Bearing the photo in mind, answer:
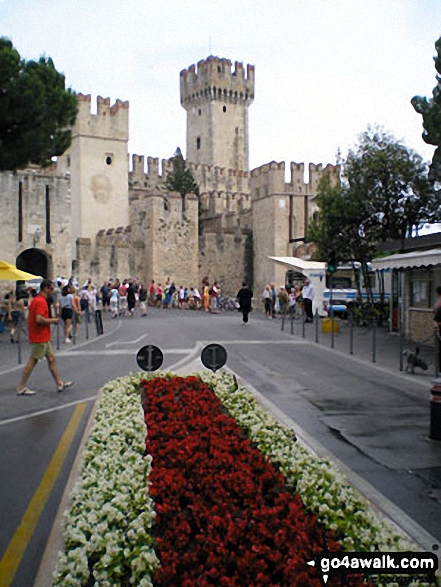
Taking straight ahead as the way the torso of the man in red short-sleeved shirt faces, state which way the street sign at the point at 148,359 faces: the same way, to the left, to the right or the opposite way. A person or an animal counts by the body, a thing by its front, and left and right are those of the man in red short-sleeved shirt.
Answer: to the left

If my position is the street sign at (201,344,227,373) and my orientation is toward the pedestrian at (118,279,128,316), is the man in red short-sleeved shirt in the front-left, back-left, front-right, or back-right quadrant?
front-left

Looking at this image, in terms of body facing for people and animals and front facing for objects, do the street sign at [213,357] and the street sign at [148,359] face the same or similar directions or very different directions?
same or similar directions

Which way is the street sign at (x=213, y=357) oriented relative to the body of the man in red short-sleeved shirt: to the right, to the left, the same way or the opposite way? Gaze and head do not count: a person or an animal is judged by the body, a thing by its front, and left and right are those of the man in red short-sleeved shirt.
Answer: to the left
